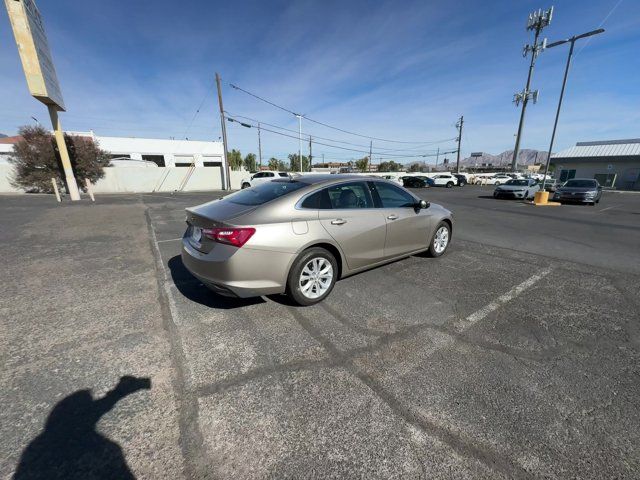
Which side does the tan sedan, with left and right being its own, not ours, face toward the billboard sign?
left

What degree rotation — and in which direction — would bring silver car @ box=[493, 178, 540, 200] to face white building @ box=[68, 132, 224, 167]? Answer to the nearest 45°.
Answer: approximately 45° to its right

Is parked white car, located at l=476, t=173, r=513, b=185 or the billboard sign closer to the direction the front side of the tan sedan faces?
the parked white car

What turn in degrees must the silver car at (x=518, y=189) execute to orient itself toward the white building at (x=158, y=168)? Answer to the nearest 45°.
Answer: approximately 45° to its right

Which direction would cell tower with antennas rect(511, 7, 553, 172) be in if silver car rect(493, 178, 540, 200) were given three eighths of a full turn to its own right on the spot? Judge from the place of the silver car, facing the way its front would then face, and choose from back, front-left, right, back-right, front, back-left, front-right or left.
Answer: front

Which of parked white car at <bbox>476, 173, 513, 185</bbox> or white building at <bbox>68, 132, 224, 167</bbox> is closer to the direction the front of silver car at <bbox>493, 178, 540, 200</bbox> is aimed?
the white building

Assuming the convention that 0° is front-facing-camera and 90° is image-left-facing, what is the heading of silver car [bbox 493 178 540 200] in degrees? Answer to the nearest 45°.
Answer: approximately 45°

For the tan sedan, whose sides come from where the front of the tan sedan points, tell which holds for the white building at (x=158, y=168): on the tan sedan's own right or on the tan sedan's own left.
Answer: on the tan sedan's own left

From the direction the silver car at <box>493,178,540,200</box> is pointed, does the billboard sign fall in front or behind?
in front

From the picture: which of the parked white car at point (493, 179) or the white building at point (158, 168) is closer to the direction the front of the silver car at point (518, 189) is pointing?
the white building

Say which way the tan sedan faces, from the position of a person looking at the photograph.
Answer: facing away from the viewer and to the right of the viewer
